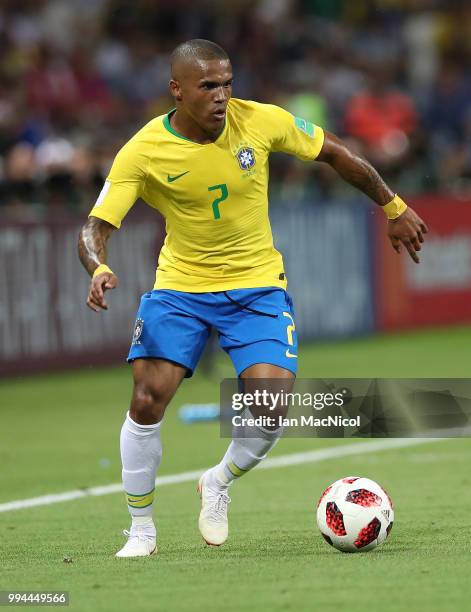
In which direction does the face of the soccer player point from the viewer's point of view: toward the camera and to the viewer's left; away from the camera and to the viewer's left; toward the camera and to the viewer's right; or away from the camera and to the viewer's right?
toward the camera and to the viewer's right

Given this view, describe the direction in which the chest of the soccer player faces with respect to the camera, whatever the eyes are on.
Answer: toward the camera
